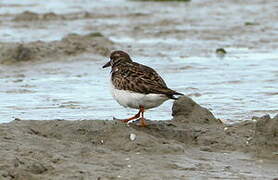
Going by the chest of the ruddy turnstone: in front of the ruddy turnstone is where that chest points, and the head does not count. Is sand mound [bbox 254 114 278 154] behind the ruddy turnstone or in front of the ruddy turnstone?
behind

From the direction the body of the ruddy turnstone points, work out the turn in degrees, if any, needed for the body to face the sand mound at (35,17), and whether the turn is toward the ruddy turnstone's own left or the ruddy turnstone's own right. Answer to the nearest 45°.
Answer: approximately 90° to the ruddy turnstone's own right

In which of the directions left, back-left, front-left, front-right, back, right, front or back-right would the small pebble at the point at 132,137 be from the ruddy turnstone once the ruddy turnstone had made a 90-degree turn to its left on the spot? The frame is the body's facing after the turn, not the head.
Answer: front

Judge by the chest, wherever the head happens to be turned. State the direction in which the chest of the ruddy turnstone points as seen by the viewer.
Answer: to the viewer's left
